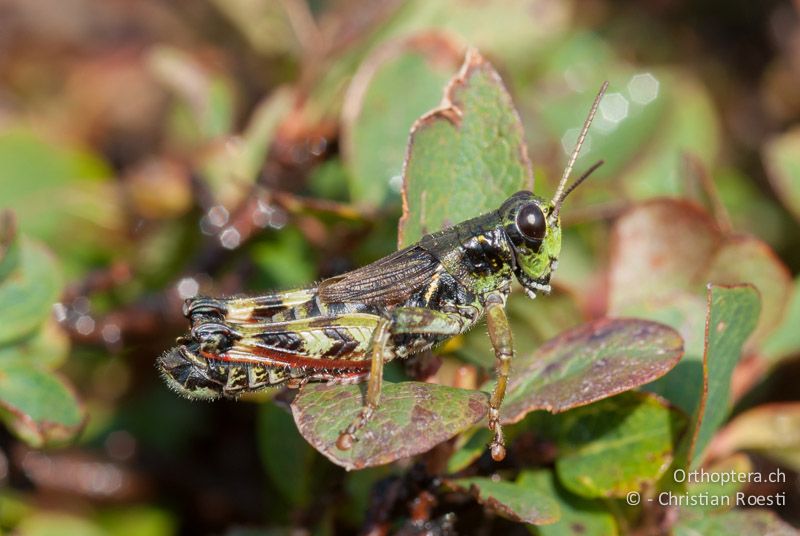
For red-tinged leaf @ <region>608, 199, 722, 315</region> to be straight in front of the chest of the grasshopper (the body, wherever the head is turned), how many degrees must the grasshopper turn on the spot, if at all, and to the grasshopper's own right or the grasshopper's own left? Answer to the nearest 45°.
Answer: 0° — it already faces it

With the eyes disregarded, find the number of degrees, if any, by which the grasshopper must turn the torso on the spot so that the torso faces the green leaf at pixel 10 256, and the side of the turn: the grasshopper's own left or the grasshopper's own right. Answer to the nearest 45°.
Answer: approximately 180°

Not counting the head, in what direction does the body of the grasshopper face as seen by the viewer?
to the viewer's right

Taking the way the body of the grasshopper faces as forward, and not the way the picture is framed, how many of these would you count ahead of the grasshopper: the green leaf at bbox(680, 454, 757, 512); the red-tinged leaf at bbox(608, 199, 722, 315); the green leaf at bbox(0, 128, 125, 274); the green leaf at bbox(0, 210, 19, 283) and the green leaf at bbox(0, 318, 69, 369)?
2

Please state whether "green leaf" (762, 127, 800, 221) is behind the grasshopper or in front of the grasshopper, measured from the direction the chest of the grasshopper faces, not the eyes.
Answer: in front

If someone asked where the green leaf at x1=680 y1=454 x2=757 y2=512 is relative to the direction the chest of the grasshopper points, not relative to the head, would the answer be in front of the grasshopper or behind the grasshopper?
in front

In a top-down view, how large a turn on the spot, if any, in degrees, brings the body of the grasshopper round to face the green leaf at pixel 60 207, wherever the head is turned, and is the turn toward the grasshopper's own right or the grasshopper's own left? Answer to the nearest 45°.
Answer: approximately 135° to the grasshopper's own left

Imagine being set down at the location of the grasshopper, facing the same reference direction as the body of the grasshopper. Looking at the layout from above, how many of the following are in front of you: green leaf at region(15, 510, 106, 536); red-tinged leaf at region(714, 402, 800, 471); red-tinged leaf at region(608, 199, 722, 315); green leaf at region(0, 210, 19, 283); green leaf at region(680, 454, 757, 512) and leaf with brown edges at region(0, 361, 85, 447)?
3
